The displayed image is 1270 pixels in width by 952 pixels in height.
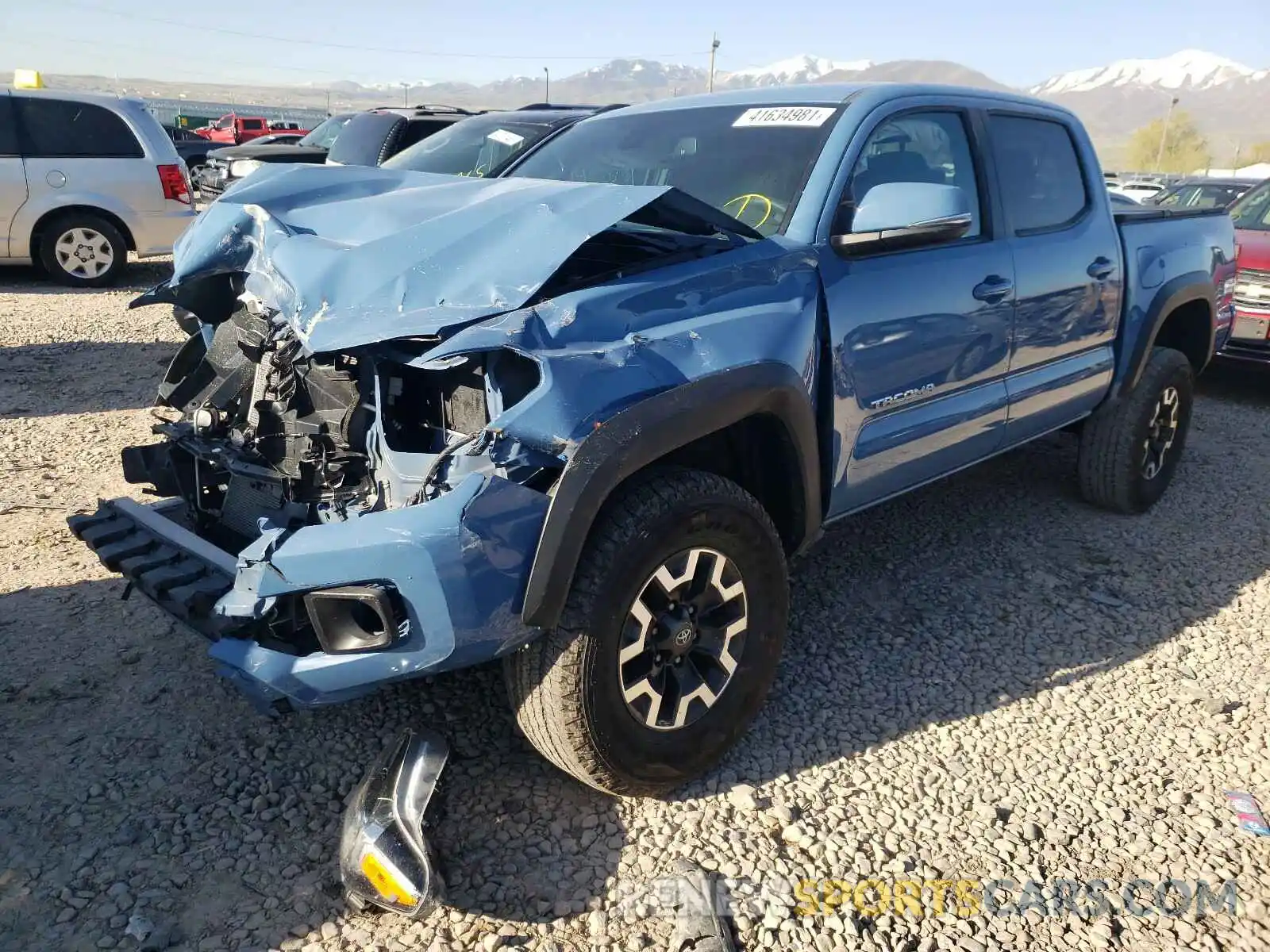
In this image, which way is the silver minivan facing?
to the viewer's left

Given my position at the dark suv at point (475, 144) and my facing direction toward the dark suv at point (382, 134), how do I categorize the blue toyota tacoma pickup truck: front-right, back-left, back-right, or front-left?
back-left

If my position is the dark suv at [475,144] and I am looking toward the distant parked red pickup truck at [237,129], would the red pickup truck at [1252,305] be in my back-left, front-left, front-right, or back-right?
back-right

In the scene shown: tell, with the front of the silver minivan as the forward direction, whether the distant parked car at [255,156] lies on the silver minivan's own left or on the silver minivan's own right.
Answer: on the silver minivan's own right

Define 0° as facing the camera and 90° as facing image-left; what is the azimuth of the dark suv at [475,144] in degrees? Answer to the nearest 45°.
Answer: approximately 45°

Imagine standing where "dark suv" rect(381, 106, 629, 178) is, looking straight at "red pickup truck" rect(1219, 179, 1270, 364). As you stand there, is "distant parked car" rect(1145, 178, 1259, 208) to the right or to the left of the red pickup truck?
left

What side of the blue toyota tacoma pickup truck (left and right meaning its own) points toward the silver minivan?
right

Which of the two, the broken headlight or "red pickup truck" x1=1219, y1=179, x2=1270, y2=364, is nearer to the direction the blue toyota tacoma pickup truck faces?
the broken headlight

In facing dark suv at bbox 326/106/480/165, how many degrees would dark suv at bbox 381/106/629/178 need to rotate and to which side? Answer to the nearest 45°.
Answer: approximately 90° to its right

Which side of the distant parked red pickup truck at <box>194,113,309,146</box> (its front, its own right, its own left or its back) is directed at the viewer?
left

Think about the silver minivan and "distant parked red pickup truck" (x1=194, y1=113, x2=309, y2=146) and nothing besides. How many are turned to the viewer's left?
2
